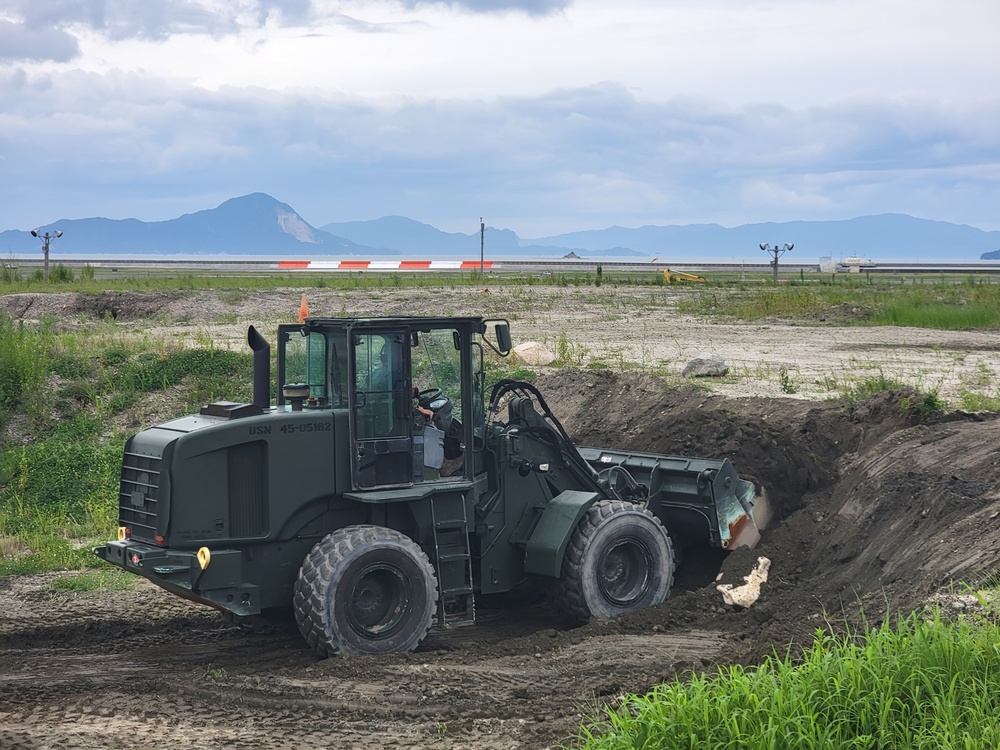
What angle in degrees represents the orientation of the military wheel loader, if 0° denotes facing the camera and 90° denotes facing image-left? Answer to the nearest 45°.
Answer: approximately 225°

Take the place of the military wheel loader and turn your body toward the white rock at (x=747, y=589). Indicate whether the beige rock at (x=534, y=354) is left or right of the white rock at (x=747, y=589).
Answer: left

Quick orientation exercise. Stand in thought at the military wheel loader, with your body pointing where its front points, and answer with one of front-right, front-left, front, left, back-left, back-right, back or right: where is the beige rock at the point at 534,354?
front-left
